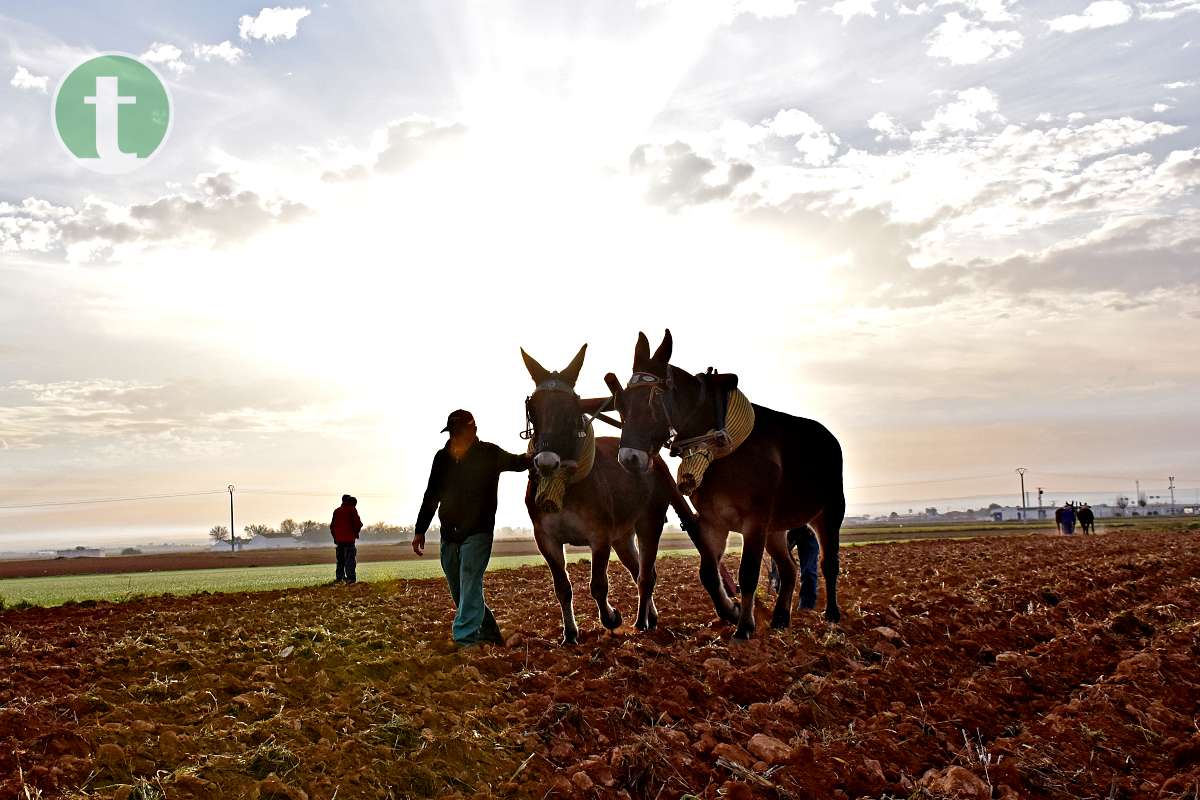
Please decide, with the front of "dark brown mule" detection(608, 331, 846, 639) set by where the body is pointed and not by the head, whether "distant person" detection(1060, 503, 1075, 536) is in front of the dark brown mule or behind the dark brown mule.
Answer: behind

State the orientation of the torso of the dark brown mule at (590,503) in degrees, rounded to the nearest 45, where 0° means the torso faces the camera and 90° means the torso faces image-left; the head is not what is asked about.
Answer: approximately 45°

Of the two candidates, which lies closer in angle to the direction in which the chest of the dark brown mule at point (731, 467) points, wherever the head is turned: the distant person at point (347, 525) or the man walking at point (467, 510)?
the man walking

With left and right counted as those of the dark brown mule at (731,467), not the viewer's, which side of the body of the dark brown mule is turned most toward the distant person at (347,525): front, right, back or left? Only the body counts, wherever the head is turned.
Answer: right

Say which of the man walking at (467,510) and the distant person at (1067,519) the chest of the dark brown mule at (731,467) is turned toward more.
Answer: the man walking

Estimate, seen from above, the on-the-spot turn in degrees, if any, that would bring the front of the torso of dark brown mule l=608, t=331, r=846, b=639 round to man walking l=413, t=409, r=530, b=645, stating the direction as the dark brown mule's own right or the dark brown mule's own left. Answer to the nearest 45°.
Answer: approximately 45° to the dark brown mule's own right
